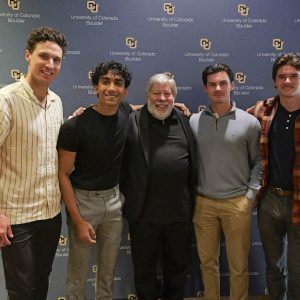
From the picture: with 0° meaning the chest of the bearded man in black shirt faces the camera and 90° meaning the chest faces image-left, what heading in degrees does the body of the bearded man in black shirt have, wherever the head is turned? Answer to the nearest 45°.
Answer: approximately 0°

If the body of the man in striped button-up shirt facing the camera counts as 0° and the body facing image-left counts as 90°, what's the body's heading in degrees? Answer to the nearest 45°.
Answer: approximately 315°

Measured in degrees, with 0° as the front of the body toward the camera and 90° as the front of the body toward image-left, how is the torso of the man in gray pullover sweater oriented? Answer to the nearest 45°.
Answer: approximately 0°

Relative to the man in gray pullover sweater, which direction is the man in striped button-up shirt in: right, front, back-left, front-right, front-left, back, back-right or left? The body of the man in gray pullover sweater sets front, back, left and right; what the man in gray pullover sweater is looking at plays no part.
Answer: front-right

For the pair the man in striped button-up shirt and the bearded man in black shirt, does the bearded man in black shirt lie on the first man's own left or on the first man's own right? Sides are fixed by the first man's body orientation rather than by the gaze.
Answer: on the first man's own left

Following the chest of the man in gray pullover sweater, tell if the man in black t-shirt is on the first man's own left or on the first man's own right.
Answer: on the first man's own right

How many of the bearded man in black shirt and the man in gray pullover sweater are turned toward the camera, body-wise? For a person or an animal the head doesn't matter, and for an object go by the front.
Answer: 2
